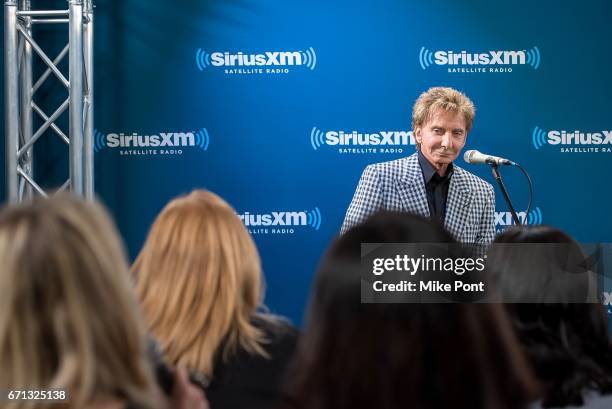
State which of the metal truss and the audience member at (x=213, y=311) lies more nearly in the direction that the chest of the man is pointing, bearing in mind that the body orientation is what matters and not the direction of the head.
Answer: the audience member

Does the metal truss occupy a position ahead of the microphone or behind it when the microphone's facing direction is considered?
ahead

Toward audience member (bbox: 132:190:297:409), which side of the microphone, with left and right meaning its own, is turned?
left

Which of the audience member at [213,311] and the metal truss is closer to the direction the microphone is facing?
the metal truss

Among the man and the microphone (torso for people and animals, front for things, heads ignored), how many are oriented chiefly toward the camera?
1

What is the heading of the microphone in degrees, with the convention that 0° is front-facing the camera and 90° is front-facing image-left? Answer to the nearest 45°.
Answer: approximately 90°

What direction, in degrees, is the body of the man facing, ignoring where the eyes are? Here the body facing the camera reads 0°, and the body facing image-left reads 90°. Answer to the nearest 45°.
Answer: approximately 0°

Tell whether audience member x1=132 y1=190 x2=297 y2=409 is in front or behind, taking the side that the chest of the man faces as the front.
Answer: in front

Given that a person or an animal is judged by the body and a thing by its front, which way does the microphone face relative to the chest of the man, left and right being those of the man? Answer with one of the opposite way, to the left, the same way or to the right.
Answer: to the right

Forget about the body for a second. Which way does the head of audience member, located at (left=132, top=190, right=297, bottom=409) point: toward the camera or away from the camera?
away from the camera
